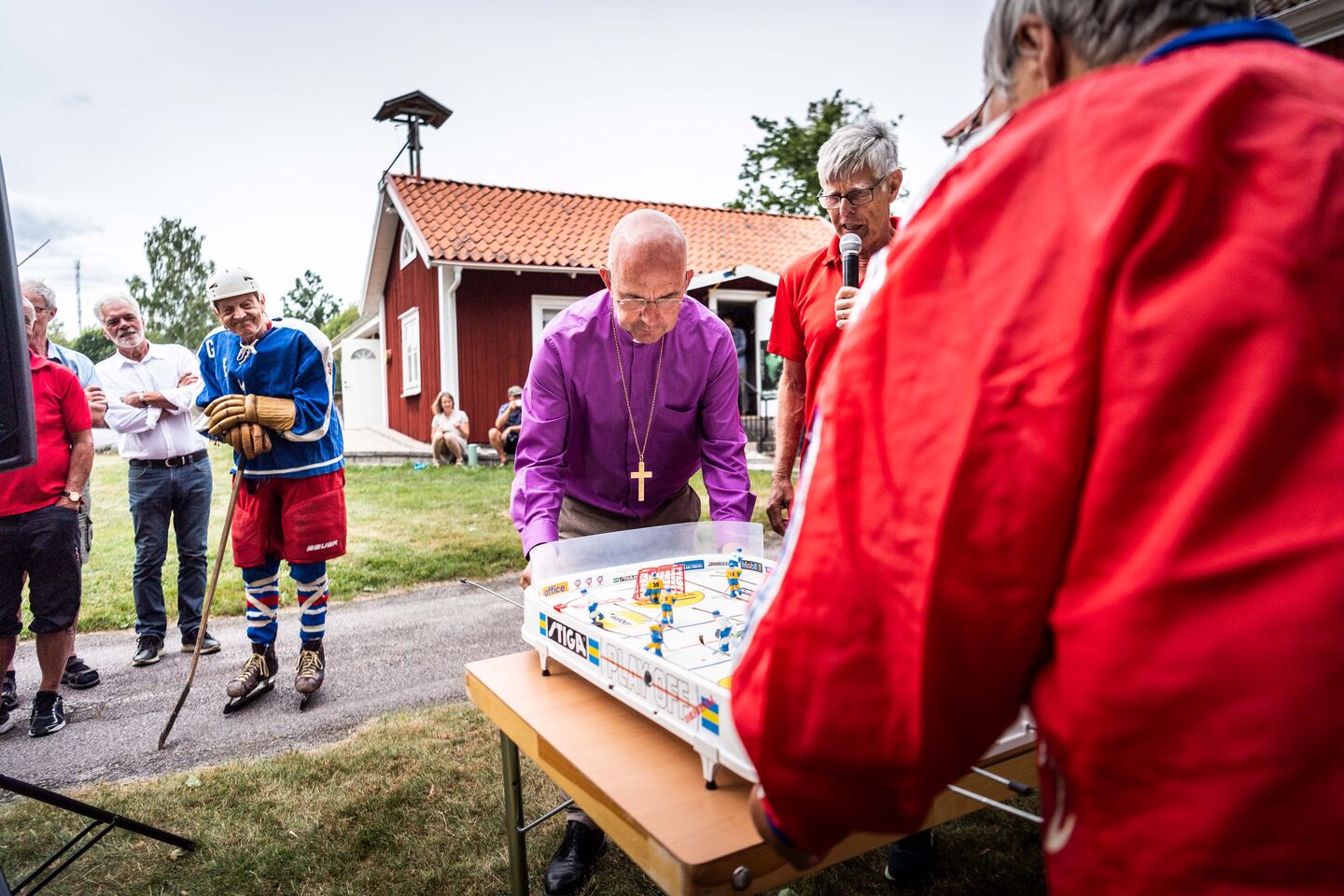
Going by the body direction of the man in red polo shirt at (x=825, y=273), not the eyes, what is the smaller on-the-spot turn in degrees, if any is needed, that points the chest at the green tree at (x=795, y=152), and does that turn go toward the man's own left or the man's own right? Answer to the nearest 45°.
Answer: approximately 180°

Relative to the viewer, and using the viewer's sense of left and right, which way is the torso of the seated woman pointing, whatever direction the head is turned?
facing the viewer

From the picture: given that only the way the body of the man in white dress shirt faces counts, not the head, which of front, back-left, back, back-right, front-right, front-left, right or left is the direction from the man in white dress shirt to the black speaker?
front

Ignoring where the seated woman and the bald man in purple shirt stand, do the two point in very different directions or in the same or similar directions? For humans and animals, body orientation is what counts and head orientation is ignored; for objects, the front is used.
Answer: same or similar directions

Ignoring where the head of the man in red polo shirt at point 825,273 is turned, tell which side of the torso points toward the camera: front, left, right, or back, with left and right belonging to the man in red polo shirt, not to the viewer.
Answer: front

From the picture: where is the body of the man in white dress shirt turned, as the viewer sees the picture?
toward the camera

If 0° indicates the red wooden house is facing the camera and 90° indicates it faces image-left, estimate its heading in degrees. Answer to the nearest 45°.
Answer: approximately 315°

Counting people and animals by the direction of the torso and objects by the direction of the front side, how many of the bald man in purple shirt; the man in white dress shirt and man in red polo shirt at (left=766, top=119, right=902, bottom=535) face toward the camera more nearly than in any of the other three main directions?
3

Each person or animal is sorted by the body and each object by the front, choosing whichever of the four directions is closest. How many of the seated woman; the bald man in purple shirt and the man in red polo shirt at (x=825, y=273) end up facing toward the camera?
3

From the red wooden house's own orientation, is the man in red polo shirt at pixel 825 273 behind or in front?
in front

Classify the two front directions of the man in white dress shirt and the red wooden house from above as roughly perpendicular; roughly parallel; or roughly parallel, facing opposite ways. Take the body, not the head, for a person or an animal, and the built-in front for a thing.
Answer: roughly parallel

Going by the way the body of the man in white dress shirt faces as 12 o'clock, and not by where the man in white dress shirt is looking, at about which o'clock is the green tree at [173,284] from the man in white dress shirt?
The green tree is roughly at 6 o'clock from the man in white dress shirt.
